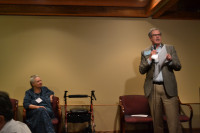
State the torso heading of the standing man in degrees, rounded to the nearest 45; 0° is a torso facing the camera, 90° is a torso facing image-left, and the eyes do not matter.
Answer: approximately 0°

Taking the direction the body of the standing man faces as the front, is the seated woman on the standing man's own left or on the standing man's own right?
on the standing man's own right
